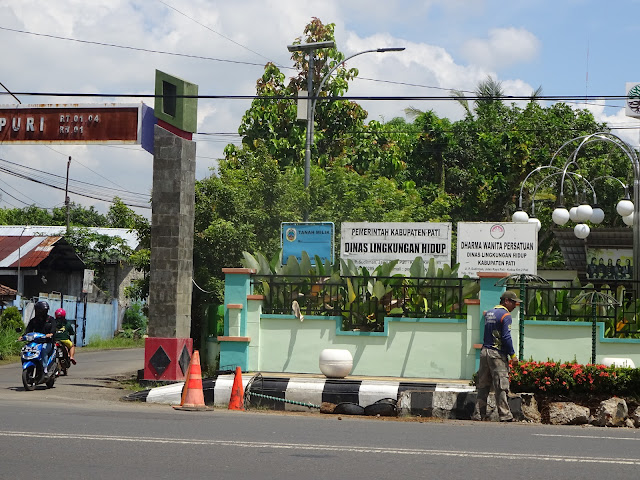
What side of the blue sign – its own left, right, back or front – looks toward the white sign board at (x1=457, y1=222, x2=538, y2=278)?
left

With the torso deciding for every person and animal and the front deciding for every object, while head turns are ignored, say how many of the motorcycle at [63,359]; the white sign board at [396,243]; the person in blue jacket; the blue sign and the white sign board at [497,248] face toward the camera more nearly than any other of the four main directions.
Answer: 4

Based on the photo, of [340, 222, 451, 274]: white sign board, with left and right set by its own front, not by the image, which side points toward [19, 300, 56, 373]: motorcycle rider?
right

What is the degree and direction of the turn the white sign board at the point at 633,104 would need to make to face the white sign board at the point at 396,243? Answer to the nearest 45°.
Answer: approximately 45° to its right

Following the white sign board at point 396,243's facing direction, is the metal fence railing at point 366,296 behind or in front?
in front

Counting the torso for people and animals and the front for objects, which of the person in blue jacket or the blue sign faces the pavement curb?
the blue sign

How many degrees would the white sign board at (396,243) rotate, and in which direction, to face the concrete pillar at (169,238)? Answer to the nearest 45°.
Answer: approximately 90° to its right

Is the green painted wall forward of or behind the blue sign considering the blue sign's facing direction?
forward

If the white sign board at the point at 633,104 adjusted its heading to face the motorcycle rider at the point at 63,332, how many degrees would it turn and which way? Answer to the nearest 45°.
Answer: approximately 45° to its right
